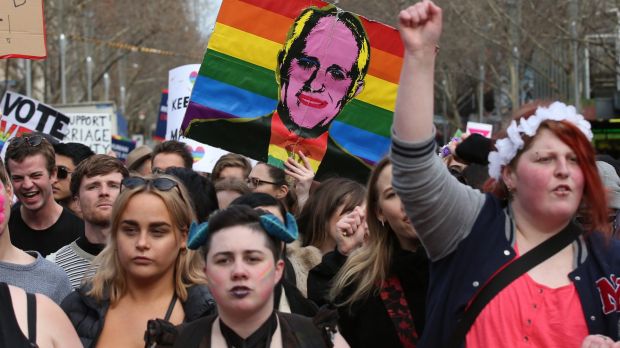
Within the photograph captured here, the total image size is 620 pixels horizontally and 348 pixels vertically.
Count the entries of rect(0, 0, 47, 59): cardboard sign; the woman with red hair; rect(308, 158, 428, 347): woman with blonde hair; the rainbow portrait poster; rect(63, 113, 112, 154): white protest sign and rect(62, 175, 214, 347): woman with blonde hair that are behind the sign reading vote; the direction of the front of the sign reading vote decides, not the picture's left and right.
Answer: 1

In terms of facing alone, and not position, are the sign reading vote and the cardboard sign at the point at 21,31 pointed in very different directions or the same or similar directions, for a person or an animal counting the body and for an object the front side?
same or similar directions

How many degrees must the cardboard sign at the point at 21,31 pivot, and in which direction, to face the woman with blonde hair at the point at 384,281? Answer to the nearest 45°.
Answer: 0° — it already faces them

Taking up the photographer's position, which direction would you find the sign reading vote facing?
facing the viewer

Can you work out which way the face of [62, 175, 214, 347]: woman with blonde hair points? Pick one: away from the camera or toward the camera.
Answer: toward the camera

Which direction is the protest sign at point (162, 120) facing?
toward the camera

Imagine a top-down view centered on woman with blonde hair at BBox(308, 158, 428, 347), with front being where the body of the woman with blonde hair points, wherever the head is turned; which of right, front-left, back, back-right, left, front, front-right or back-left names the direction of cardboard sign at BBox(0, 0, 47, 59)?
back

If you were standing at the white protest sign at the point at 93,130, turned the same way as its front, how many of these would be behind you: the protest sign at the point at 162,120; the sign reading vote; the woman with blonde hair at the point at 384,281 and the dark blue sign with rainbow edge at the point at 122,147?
1

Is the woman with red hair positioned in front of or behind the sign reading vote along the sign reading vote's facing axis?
in front

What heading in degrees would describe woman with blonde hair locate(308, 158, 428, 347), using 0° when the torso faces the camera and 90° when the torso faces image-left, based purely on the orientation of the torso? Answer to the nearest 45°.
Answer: approximately 315°

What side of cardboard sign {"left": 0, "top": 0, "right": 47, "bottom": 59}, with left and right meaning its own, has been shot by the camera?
front
